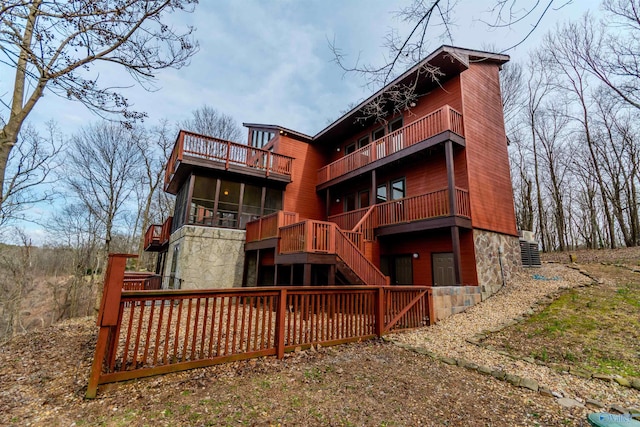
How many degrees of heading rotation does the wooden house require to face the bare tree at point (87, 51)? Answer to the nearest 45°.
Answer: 0° — it already faces it

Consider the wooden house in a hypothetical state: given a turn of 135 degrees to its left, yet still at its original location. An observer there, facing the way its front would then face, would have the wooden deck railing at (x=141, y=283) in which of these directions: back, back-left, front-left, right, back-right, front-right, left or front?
back

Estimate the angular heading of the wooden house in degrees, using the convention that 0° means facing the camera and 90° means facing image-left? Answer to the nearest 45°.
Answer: approximately 45°

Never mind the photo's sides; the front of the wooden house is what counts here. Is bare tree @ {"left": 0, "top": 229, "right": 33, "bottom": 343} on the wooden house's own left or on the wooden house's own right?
on the wooden house's own right

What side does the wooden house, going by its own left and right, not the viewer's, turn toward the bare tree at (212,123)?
right

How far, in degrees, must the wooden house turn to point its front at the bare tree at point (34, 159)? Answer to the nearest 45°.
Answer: approximately 45° to its right

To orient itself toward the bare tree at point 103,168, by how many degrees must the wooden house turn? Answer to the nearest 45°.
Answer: approximately 45° to its right

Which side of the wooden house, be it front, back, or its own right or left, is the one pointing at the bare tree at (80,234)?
right
